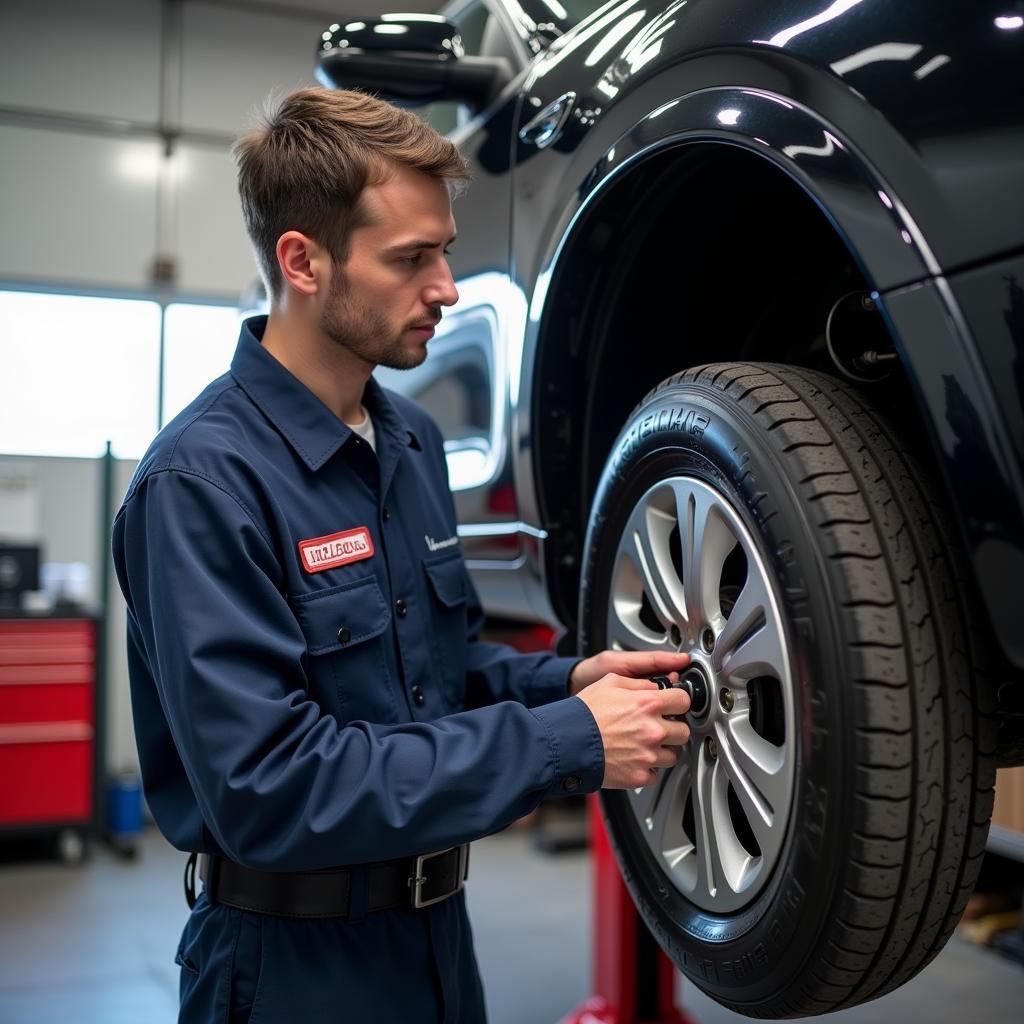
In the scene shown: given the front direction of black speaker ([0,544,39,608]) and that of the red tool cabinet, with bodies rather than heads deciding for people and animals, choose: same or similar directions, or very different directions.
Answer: same or similar directions

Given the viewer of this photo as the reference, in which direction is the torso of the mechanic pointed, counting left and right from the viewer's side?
facing the viewer and to the right of the viewer

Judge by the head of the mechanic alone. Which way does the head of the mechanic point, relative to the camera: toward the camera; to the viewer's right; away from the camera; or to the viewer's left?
to the viewer's right

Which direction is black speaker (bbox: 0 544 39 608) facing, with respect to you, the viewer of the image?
facing the viewer

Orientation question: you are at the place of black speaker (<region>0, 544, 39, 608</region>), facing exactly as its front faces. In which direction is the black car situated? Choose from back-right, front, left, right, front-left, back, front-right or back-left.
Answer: front

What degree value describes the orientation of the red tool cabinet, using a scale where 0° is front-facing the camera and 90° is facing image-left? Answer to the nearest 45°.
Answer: approximately 0°

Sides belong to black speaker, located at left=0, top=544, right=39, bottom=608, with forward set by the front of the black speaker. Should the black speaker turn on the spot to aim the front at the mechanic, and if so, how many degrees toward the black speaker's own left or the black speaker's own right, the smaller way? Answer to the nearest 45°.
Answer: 0° — it already faces them

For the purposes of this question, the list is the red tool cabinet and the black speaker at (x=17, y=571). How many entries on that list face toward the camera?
2
